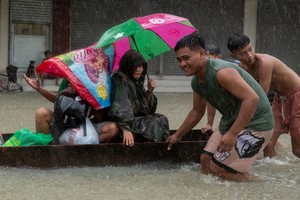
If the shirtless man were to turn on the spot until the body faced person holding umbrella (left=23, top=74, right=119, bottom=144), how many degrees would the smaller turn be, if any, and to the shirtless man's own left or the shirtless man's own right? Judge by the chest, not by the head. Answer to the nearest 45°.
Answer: approximately 45° to the shirtless man's own right

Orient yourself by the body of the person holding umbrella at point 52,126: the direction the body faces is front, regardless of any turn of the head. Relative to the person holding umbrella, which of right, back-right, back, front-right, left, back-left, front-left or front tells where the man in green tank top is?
front-left

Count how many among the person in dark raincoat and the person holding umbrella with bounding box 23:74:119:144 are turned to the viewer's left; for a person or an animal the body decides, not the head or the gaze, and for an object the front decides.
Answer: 0

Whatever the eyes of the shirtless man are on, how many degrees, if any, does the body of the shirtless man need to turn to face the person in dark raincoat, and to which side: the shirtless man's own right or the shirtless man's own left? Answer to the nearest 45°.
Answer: approximately 45° to the shirtless man's own right

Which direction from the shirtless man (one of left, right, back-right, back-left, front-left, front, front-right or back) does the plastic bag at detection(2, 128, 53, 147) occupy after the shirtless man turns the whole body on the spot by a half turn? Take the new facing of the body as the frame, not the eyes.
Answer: back-left

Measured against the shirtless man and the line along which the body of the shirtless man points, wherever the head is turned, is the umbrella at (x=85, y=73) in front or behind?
in front

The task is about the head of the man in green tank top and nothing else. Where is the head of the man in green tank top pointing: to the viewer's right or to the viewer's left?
to the viewer's left

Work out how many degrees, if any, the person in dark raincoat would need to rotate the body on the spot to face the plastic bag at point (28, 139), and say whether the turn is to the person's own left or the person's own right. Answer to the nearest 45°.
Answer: approximately 135° to the person's own right

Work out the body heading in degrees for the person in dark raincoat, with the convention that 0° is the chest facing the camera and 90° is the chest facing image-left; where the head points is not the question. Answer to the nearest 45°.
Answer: approximately 315°

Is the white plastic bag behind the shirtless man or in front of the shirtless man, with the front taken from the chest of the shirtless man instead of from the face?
in front

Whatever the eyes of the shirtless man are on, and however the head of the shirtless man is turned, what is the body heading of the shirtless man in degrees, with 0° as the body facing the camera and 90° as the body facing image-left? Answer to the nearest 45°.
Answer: approximately 45°

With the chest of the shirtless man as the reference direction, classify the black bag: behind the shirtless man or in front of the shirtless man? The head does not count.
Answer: in front

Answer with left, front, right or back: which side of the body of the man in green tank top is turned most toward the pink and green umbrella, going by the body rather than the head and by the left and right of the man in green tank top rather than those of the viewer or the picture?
right
